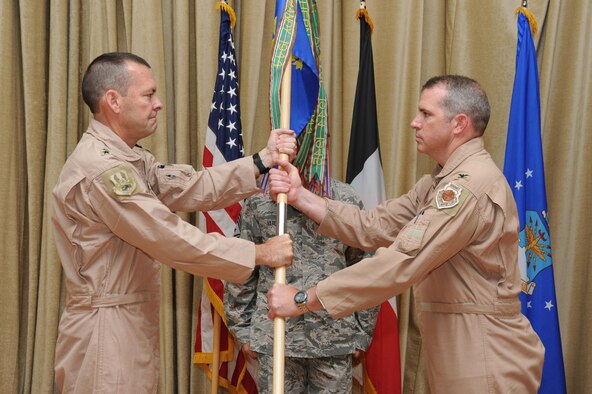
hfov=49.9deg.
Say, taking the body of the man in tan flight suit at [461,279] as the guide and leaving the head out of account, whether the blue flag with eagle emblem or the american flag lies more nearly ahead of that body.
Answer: the american flag

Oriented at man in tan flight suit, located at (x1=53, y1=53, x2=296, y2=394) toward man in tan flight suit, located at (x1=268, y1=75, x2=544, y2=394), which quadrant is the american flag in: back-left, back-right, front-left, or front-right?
front-left

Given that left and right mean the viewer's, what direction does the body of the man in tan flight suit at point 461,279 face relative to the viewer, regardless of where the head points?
facing to the left of the viewer

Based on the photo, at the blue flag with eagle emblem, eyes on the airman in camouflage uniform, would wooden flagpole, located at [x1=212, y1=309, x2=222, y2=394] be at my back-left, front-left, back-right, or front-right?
front-right

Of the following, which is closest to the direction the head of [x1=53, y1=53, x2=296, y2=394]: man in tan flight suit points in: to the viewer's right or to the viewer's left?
to the viewer's right

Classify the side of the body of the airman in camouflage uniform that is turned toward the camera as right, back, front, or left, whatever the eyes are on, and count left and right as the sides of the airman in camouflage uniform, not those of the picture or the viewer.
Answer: front

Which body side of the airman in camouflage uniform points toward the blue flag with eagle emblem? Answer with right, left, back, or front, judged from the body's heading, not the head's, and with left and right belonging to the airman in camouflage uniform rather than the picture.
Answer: left

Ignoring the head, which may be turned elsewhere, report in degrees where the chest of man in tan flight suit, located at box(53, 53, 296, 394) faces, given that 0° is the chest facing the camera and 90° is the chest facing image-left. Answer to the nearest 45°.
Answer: approximately 270°

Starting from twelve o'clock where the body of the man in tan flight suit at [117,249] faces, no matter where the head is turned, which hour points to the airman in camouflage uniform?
The airman in camouflage uniform is roughly at 11 o'clock from the man in tan flight suit.

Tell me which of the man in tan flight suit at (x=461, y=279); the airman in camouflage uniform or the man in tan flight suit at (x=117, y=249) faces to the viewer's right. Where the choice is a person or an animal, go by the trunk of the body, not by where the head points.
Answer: the man in tan flight suit at (x=117, y=249)

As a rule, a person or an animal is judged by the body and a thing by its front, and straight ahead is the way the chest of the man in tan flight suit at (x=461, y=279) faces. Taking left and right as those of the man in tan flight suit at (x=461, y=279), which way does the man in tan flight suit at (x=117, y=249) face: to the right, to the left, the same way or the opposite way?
the opposite way

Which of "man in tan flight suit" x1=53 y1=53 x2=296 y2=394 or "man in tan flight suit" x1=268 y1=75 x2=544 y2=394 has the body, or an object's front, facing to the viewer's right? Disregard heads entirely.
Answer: "man in tan flight suit" x1=53 y1=53 x2=296 y2=394

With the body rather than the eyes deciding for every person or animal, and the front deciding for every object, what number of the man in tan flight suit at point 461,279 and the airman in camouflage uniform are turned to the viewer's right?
0

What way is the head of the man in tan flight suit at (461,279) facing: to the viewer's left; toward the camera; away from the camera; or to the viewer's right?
to the viewer's left

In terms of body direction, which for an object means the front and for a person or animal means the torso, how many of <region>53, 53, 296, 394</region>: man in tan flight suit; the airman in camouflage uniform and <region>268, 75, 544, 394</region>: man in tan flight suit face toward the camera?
1
